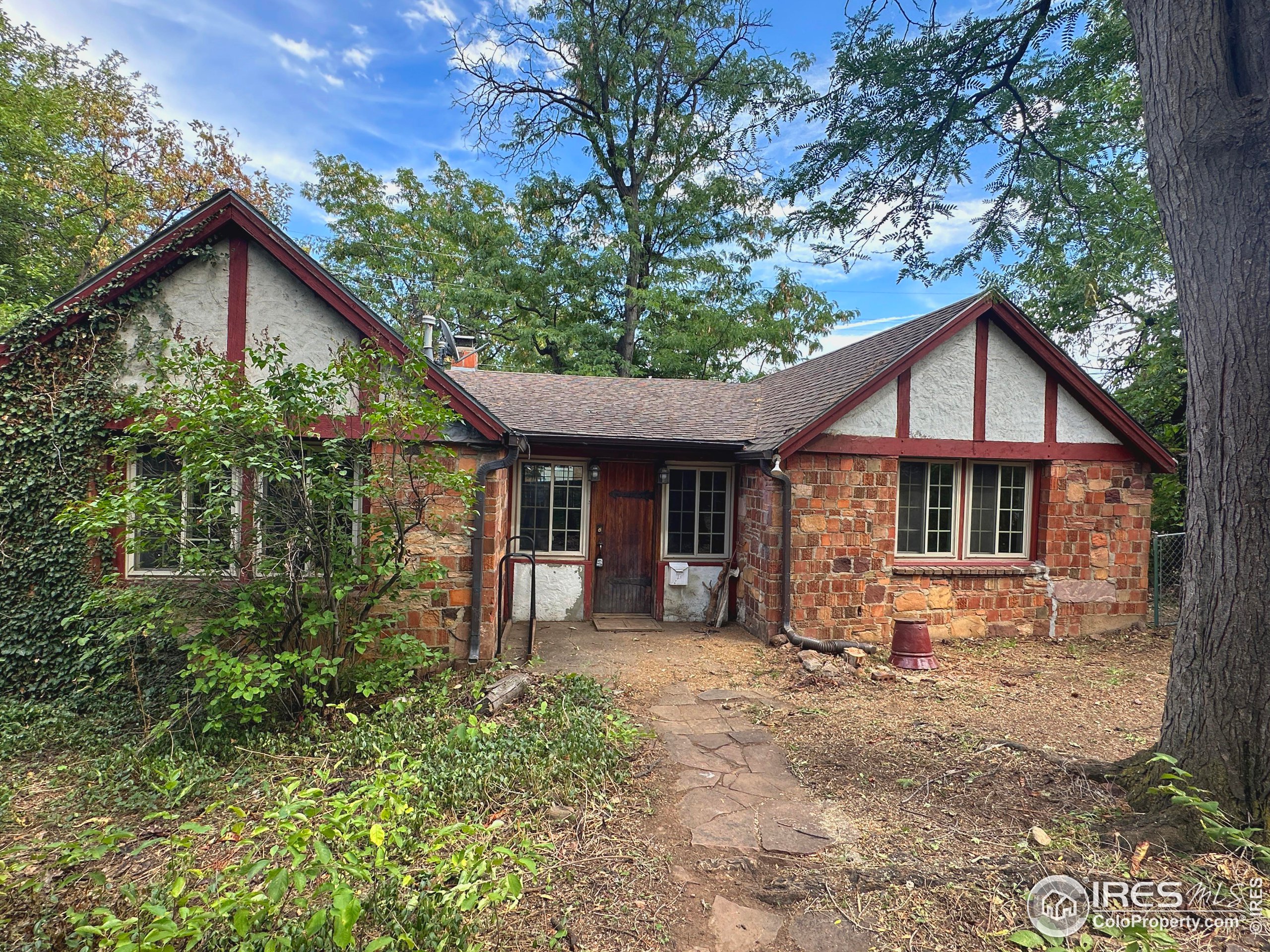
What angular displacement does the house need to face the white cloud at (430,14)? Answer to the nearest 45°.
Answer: approximately 135° to its right

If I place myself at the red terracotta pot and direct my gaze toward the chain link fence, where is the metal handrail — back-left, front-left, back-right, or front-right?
back-left

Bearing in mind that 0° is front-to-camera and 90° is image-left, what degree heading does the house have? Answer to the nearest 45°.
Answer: approximately 0°

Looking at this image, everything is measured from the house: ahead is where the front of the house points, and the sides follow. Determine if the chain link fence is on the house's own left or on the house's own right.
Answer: on the house's own left
